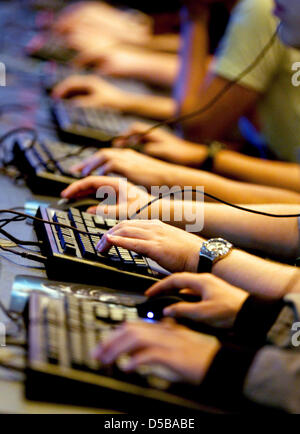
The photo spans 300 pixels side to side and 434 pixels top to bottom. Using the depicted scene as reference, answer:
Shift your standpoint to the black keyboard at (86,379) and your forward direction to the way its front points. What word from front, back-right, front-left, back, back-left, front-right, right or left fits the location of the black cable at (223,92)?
left

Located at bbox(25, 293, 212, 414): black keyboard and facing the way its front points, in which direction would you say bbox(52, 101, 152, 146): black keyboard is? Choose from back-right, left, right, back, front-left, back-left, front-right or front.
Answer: left

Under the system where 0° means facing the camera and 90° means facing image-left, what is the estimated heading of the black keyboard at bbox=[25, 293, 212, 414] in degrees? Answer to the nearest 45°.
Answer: approximately 270°

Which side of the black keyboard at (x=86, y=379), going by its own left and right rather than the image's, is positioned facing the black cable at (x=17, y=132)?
left
